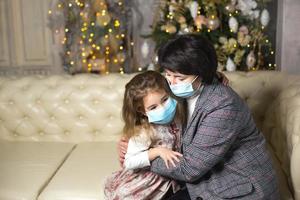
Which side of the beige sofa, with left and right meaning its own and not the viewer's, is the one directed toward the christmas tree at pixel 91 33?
back

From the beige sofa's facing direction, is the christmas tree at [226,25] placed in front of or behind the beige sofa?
behind

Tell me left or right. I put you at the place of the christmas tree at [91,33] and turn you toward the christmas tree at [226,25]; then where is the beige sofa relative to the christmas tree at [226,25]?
right

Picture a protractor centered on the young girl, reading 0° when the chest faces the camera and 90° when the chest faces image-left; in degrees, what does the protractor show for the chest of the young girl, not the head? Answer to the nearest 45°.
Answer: approximately 315°

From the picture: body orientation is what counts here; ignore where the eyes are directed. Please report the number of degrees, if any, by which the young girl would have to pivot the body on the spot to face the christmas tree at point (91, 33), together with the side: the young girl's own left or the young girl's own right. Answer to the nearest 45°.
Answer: approximately 135° to the young girl's own left

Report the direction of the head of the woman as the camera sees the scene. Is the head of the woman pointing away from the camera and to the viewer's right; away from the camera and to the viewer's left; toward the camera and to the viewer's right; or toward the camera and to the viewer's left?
toward the camera and to the viewer's left

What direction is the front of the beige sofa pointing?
toward the camera
